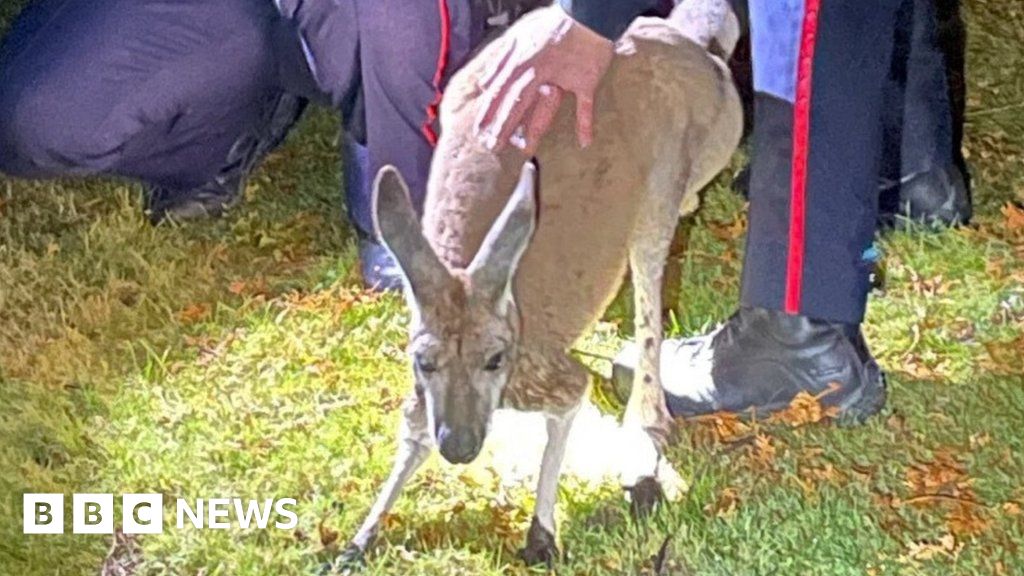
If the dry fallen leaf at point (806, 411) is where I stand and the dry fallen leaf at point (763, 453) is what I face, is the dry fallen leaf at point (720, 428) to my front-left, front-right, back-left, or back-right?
front-right

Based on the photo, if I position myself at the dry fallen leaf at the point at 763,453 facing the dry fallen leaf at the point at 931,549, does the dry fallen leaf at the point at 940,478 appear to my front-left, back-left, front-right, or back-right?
front-left
